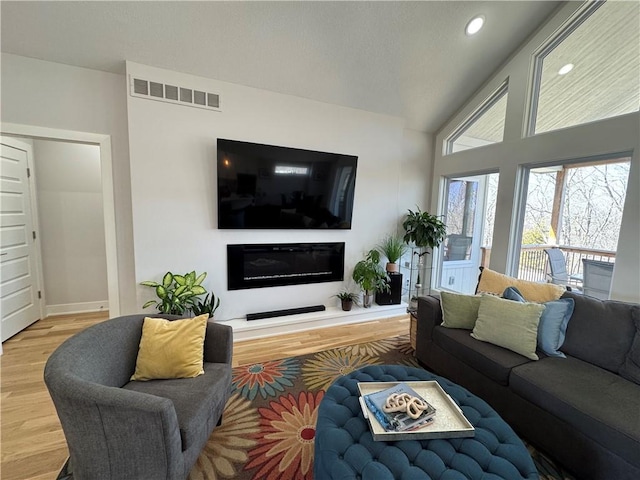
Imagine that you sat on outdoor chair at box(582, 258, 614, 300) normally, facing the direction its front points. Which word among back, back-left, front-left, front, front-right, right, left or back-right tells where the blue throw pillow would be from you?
back

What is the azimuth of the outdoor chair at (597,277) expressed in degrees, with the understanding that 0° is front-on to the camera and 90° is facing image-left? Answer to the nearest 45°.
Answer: approximately 180°

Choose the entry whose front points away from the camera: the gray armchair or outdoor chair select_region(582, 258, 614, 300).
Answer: the outdoor chair

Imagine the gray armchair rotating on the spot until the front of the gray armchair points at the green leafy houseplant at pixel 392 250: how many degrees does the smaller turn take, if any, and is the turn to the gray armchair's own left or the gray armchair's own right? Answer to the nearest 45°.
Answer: approximately 45° to the gray armchair's own left

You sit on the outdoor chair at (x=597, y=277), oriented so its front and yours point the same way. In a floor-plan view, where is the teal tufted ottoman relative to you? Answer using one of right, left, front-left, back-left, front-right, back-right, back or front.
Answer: back

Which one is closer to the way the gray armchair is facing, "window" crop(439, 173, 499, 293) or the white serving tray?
the white serving tray

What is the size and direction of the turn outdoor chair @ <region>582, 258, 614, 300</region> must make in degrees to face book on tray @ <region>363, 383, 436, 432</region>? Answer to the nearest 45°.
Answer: approximately 180°

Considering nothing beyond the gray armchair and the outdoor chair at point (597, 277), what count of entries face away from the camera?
1

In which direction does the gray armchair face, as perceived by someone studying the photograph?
facing the viewer and to the right of the viewer

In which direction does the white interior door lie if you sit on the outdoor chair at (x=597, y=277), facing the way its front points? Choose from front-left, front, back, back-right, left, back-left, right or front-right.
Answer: back-left
